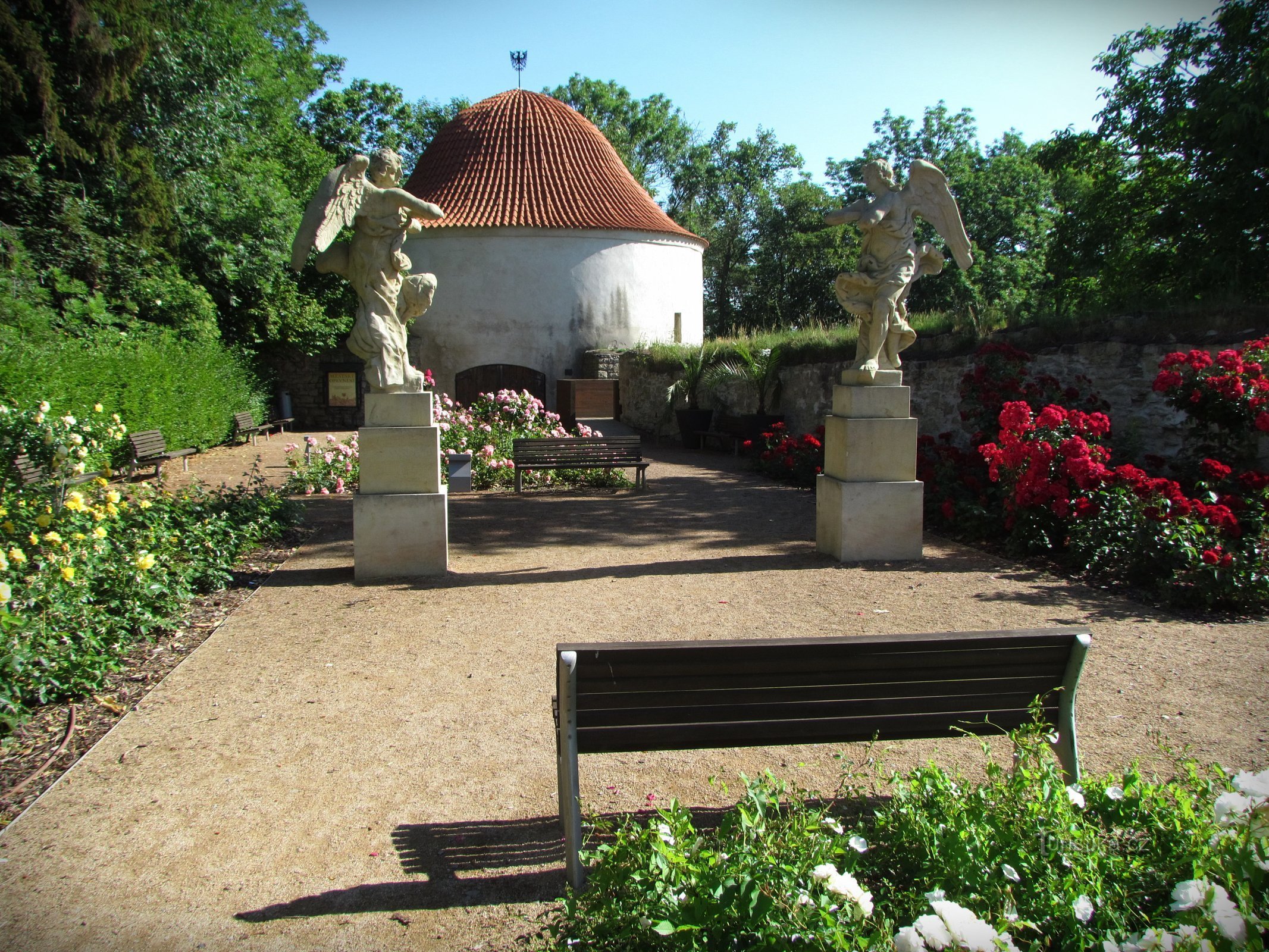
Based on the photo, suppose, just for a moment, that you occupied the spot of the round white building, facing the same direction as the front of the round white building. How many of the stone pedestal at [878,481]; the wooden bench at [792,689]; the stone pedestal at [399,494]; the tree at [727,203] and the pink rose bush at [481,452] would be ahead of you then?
4

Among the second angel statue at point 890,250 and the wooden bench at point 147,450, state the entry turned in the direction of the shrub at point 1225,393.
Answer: the wooden bench

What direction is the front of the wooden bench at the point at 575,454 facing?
toward the camera

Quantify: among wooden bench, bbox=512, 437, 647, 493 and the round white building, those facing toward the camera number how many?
2

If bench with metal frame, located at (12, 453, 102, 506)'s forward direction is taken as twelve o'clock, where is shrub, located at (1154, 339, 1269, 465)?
The shrub is roughly at 12 o'clock from the bench with metal frame.

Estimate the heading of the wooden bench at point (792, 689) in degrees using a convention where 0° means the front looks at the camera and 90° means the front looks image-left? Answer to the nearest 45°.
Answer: approximately 180°

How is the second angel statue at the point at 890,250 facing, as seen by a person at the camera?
facing the viewer and to the left of the viewer

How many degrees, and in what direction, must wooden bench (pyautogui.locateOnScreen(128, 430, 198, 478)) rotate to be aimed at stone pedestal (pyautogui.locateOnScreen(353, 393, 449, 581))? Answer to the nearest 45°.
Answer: approximately 45° to its right

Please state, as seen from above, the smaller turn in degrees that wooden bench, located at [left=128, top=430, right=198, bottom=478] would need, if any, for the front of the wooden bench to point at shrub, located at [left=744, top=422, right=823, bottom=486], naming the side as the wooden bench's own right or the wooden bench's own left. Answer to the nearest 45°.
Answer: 0° — it already faces it

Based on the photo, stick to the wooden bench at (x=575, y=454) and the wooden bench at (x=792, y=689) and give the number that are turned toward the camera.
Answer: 1

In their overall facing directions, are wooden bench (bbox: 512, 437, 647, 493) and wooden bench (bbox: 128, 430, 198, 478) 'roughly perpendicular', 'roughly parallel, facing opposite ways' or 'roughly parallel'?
roughly perpendicular

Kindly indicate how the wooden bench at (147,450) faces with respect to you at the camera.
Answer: facing the viewer and to the right of the viewer

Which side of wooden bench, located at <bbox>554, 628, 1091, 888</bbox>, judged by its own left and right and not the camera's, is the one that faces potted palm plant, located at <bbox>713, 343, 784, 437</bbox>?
front

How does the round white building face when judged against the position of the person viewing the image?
facing the viewer

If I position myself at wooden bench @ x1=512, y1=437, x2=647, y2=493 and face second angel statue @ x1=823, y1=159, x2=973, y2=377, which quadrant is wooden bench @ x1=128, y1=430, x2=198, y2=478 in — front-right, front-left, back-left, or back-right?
back-right

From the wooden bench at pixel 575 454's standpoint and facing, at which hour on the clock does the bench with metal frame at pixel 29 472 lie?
The bench with metal frame is roughly at 2 o'clock from the wooden bench.

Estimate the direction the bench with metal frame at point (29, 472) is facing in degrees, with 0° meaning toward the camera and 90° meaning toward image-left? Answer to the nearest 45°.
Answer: approximately 315°

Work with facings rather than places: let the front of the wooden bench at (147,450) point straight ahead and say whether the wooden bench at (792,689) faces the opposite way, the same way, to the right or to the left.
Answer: to the left

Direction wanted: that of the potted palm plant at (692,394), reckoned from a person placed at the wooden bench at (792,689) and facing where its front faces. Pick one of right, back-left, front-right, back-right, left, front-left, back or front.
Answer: front

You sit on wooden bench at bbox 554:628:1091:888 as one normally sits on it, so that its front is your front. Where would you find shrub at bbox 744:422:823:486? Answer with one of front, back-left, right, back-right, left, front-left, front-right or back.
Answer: front

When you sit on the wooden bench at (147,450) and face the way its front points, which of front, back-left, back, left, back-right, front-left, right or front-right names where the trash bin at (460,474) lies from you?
front

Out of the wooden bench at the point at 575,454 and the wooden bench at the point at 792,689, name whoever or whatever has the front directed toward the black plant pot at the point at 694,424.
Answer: the wooden bench at the point at 792,689
